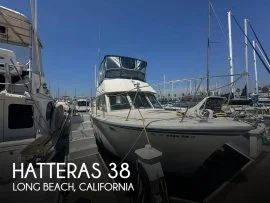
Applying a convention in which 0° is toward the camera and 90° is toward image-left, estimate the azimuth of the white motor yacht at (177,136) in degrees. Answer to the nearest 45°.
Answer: approximately 315°

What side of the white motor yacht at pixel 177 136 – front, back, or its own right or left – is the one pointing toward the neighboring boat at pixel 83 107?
back

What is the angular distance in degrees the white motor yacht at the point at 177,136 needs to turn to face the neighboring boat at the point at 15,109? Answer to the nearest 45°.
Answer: approximately 135° to its right
